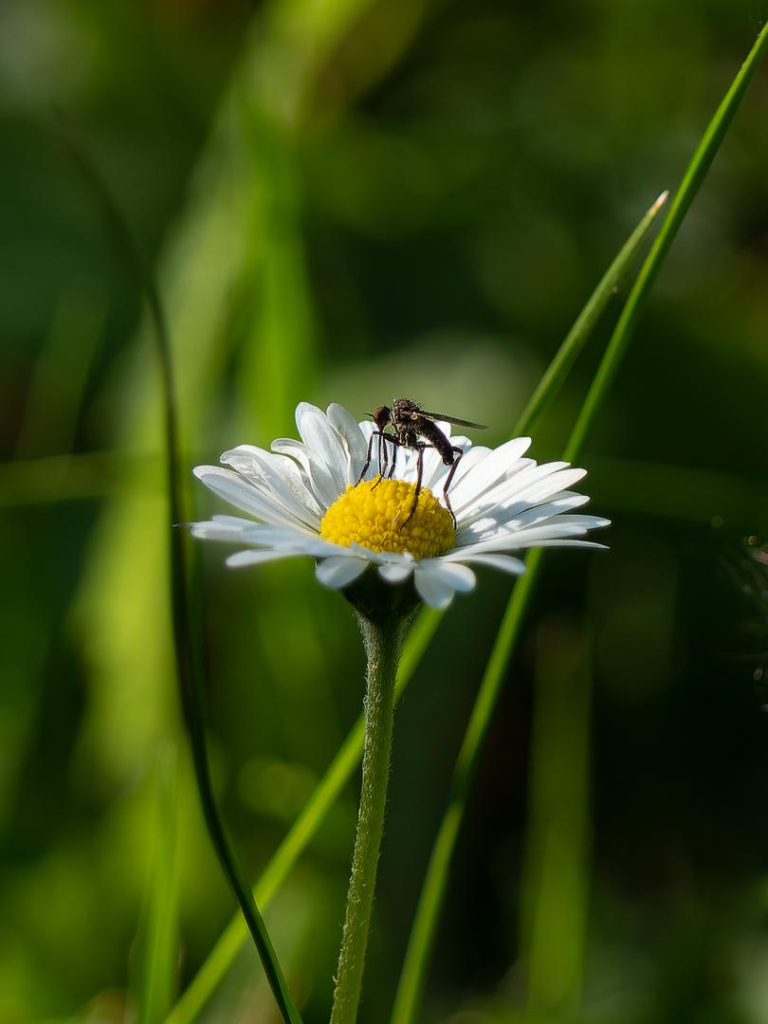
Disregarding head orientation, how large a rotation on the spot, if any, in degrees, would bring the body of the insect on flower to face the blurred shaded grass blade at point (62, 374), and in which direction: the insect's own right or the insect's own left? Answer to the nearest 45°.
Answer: approximately 45° to the insect's own right

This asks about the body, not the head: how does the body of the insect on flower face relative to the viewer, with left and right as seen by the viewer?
facing to the left of the viewer
